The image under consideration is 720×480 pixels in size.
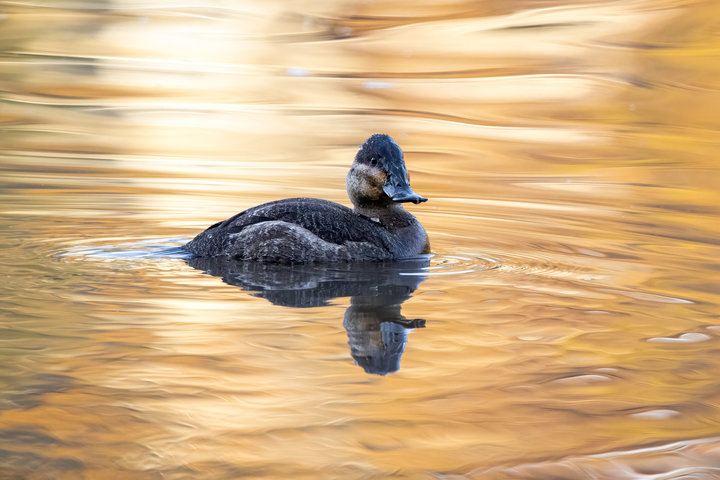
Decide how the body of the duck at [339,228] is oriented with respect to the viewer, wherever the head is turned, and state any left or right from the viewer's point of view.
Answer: facing to the right of the viewer
